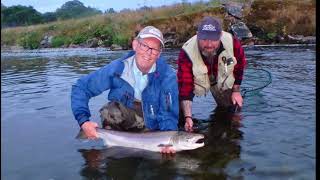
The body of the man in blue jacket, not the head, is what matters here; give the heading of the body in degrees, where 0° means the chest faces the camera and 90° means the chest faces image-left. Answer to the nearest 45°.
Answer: approximately 0°

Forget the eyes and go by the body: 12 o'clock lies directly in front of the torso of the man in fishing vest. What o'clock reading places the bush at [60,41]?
The bush is roughly at 5 o'clock from the man in fishing vest.

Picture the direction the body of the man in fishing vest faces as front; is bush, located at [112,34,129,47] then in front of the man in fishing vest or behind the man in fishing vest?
behind

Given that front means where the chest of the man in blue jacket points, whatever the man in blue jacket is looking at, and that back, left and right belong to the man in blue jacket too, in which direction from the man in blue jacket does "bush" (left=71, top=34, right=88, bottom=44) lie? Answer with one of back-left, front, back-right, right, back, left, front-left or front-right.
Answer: back

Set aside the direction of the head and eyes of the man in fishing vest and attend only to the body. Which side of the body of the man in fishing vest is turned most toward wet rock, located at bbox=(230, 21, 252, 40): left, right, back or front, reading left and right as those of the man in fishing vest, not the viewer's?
back

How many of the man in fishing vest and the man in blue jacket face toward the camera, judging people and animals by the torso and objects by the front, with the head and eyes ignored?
2

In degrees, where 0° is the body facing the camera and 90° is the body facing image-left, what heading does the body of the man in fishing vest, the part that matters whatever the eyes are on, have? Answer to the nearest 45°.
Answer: approximately 0°

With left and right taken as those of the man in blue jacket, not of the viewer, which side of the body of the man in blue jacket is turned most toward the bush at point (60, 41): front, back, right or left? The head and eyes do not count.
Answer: back

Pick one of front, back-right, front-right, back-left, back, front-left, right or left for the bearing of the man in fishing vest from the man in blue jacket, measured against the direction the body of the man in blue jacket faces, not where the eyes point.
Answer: back-left

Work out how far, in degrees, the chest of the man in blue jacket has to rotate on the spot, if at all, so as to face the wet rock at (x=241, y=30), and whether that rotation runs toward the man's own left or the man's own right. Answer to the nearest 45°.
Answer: approximately 180°
